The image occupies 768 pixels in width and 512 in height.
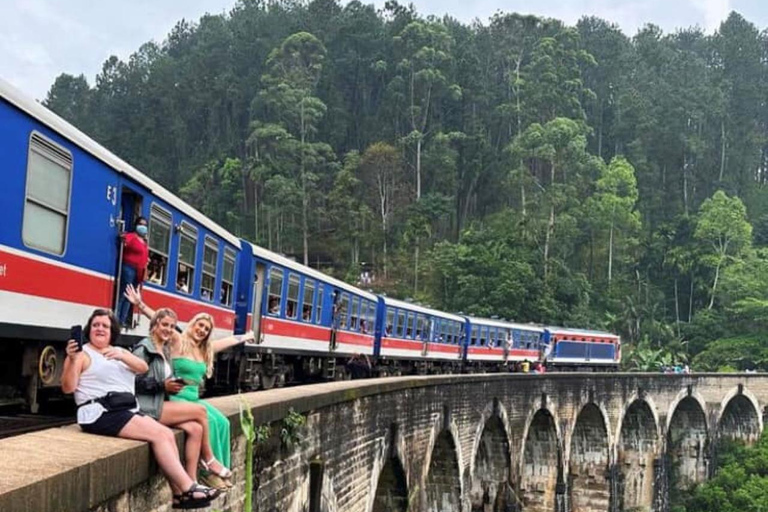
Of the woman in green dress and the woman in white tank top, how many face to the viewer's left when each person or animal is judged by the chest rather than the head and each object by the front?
0

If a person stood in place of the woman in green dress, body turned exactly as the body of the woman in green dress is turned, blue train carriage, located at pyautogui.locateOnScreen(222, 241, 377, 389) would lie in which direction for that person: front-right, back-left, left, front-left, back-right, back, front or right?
back-left

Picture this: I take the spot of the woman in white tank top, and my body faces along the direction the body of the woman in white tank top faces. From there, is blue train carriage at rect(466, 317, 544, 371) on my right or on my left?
on my left

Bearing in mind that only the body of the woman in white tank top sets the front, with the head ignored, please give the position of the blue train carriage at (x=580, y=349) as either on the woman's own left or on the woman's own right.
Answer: on the woman's own left

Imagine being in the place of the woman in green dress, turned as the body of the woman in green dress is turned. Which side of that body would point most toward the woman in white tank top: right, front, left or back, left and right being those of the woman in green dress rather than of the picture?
right

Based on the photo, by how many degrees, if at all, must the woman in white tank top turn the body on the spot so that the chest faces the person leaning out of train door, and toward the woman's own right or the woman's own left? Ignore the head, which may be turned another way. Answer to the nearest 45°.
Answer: approximately 135° to the woman's own left

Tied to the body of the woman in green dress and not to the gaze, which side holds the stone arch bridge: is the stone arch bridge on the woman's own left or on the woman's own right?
on the woman's own left

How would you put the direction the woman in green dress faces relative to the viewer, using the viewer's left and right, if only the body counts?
facing the viewer and to the right of the viewer

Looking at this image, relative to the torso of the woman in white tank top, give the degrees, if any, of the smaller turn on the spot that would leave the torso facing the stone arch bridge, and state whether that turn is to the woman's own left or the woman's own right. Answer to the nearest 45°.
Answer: approximately 90° to the woman's own left
